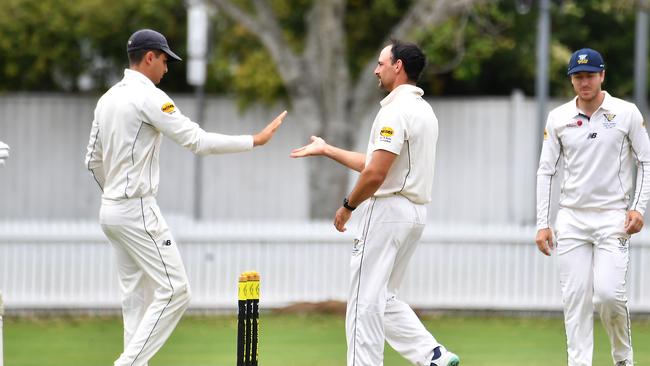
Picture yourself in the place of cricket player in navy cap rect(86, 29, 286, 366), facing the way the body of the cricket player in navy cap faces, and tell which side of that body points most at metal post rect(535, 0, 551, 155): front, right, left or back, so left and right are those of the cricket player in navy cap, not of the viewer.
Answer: front

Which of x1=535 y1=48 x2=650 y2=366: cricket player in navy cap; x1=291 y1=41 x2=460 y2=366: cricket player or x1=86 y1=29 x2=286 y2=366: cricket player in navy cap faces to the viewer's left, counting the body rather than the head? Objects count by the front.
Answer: the cricket player

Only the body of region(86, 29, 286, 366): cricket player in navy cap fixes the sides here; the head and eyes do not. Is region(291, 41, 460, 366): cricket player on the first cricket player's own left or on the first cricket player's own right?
on the first cricket player's own right

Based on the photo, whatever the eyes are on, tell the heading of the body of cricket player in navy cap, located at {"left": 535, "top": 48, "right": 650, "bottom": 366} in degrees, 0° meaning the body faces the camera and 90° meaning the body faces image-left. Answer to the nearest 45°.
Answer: approximately 0°

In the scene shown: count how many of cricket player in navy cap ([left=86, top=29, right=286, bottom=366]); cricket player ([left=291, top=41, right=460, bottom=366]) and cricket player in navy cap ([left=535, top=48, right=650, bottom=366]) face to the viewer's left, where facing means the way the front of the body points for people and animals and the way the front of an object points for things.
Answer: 1

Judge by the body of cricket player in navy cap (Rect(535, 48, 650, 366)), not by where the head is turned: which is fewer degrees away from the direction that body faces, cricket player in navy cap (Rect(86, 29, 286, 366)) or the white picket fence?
the cricket player in navy cap

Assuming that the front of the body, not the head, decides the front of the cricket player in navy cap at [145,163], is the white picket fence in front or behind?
in front

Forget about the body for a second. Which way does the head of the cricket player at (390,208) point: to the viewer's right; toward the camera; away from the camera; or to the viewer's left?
to the viewer's left

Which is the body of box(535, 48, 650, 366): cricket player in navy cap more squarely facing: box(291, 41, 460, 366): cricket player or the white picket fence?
the cricket player

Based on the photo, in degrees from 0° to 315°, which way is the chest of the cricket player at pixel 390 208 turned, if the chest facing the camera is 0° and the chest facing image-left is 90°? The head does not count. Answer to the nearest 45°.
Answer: approximately 90°
